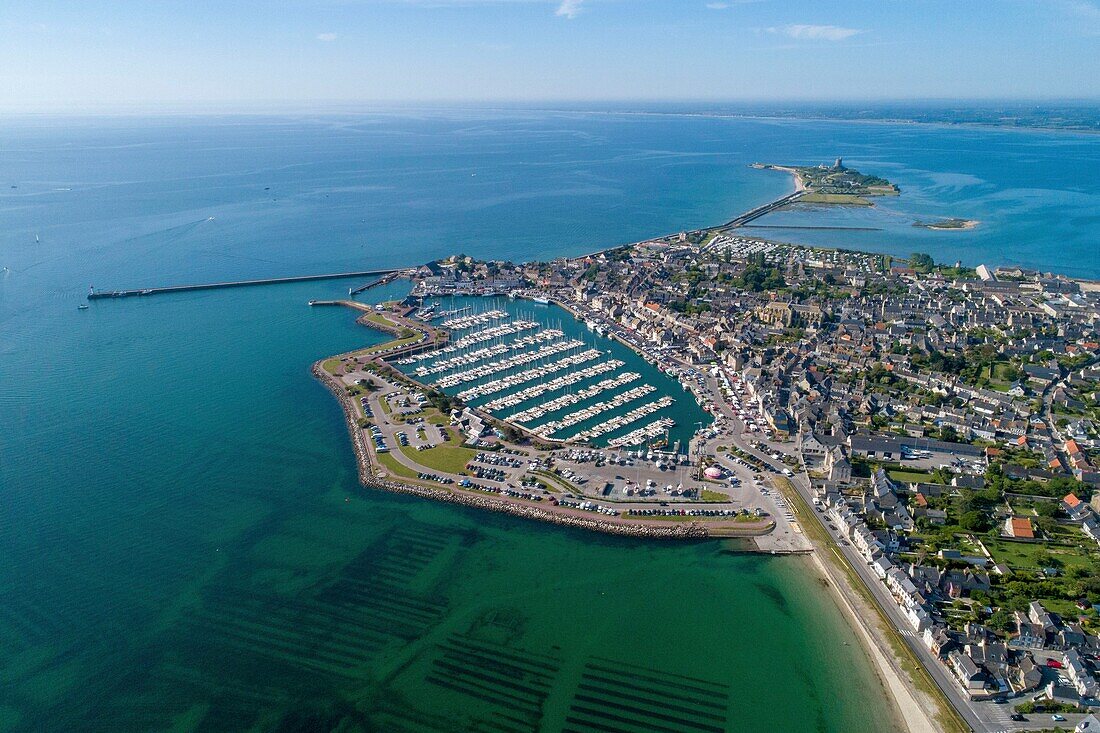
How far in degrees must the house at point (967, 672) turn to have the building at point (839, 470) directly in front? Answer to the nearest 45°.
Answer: approximately 90° to its right

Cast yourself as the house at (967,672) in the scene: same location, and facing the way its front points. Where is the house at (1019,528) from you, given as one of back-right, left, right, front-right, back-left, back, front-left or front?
back-right

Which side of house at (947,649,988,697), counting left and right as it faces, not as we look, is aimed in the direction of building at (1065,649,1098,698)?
back

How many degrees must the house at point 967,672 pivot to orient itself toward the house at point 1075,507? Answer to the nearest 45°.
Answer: approximately 135° to its right

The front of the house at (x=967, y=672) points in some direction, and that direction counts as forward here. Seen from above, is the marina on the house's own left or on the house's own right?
on the house's own right

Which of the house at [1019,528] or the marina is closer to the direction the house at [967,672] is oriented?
the marina

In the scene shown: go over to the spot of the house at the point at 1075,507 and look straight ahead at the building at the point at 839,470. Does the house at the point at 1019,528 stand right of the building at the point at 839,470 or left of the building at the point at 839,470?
left
